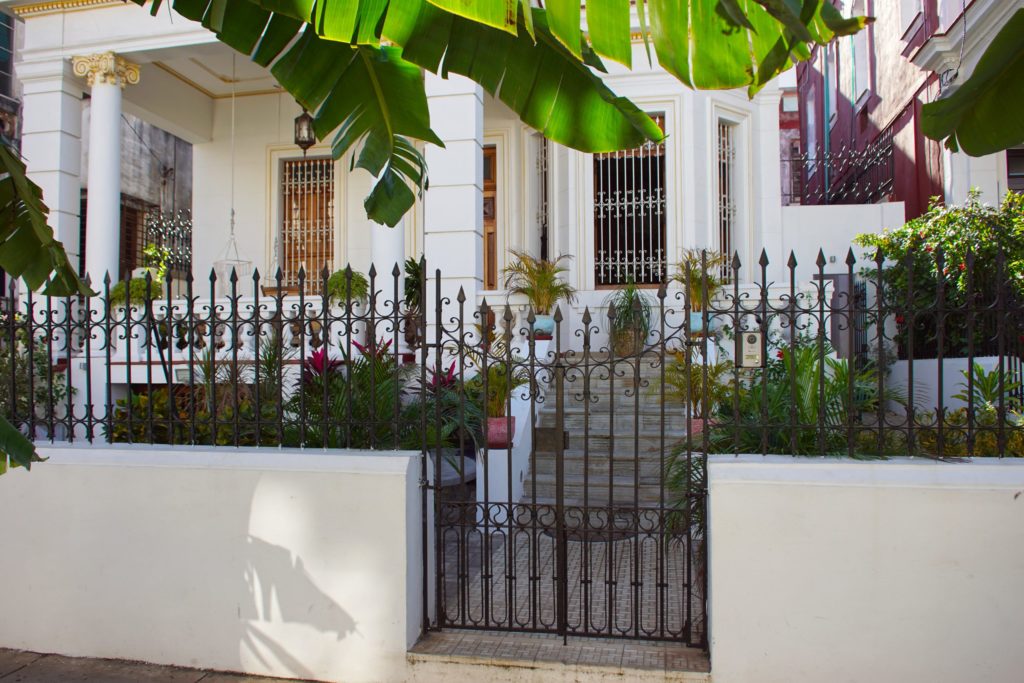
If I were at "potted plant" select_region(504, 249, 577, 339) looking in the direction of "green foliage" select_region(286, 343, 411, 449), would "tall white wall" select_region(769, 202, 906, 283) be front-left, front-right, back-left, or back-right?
back-left

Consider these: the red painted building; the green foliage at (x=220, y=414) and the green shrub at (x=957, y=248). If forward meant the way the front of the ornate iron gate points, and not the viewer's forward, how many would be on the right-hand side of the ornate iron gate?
1

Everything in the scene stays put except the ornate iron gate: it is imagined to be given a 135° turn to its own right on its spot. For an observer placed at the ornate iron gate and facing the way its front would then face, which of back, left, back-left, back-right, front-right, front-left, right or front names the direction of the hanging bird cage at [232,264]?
front

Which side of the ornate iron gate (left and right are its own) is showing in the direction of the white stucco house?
back

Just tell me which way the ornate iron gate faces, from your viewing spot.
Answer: facing the viewer

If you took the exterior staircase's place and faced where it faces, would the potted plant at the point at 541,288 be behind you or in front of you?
behind

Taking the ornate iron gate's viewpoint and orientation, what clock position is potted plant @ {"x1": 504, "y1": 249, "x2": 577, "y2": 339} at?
The potted plant is roughly at 6 o'clock from the ornate iron gate.

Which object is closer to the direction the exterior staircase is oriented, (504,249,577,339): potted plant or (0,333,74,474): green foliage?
the green foliage

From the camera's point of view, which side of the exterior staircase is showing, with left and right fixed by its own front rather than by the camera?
front

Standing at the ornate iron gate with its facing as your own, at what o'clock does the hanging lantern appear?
The hanging lantern is roughly at 5 o'clock from the ornate iron gate.

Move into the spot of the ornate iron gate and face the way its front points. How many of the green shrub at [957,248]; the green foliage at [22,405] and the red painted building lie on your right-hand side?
1

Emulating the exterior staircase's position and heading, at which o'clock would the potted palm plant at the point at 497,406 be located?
The potted palm plant is roughly at 2 o'clock from the exterior staircase.

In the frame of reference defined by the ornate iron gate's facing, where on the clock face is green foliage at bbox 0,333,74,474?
The green foliage is roughly at 3 o'clock from the ornate iron gate.
